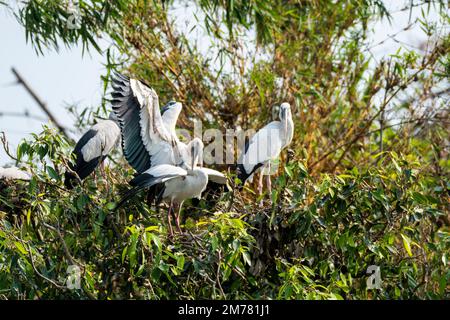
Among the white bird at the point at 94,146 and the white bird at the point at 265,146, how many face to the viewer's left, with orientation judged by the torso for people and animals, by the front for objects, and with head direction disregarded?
0

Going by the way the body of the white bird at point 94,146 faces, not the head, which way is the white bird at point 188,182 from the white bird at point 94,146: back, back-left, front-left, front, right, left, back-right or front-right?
front-right

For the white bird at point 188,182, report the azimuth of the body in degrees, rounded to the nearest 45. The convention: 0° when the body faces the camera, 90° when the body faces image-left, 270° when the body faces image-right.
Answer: approximately 315°

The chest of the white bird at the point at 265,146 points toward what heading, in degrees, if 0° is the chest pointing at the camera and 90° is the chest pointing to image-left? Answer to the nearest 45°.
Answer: approximately 315°

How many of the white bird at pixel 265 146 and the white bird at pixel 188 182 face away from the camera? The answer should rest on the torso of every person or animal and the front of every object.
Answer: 0

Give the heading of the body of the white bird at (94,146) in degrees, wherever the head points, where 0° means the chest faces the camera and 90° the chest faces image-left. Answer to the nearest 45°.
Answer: approximately 270°

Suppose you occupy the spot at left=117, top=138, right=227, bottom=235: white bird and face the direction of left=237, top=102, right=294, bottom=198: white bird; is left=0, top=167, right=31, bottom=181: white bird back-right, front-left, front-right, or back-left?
back-left

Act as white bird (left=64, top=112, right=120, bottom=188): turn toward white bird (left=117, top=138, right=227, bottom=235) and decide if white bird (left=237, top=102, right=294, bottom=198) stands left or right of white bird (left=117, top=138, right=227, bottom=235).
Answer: left
